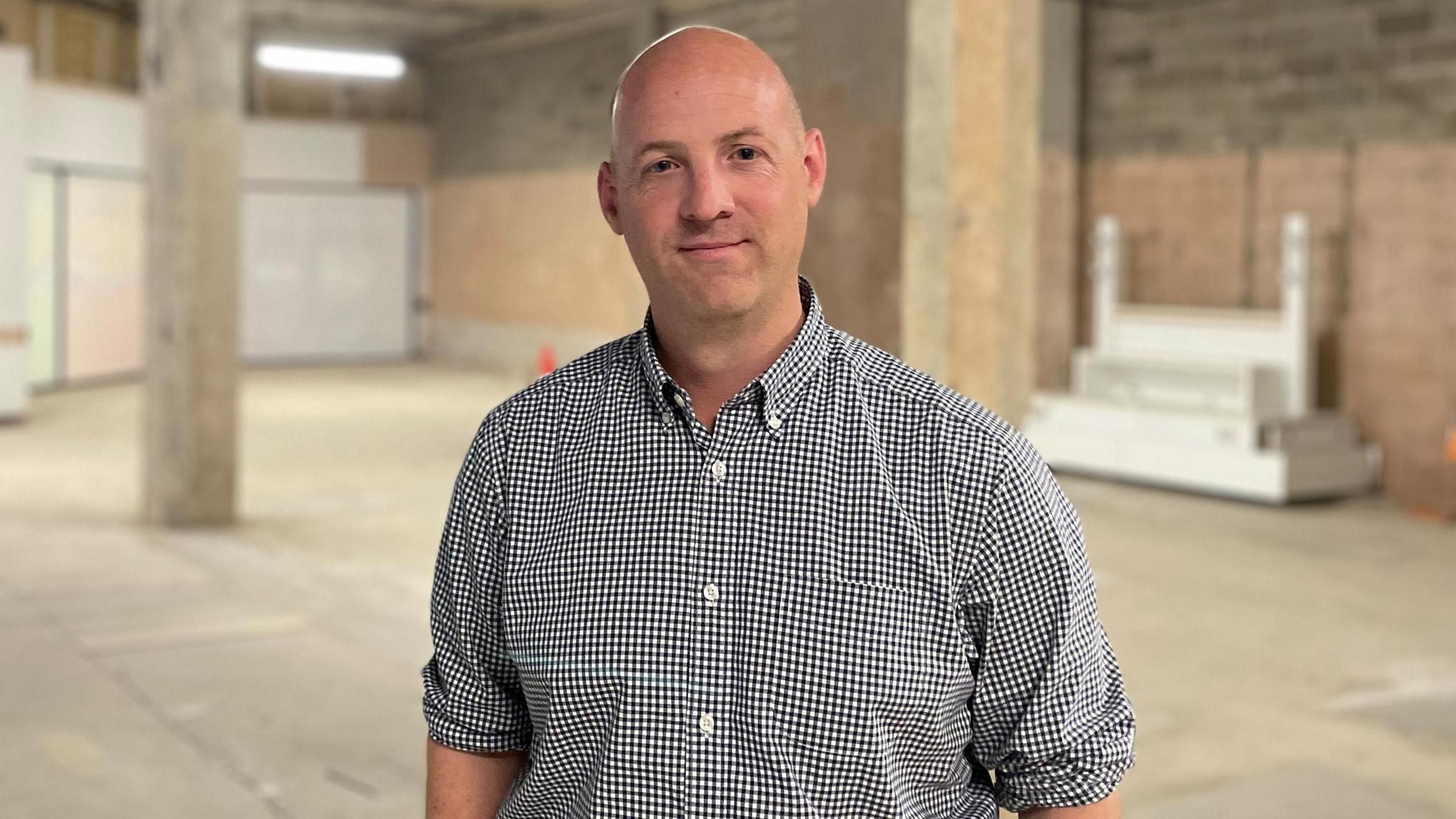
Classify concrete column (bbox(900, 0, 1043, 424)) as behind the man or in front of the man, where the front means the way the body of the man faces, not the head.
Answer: behind

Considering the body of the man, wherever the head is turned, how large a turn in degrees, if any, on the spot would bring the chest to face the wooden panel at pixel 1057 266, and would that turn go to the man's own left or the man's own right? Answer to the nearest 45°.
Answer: approximately 180°

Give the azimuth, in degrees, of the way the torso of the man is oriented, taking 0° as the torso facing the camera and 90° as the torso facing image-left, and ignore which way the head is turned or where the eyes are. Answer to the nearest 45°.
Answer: approximately 0°

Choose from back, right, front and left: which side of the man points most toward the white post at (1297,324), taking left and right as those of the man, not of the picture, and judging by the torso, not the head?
back

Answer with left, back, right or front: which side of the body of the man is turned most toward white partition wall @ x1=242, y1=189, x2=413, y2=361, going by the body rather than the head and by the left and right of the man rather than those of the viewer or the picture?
back

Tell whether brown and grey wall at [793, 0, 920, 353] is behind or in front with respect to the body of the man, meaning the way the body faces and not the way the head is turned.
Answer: behind
